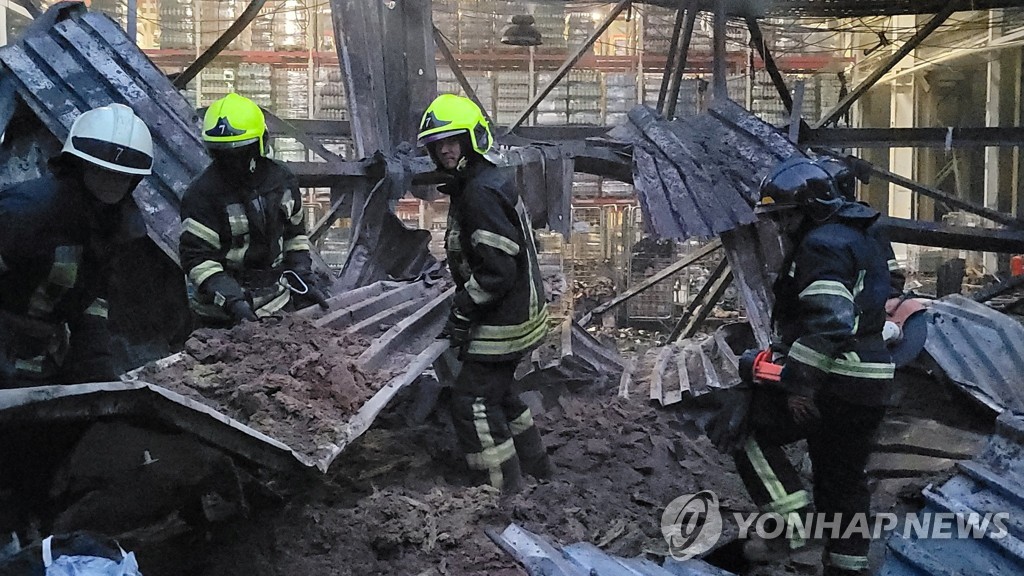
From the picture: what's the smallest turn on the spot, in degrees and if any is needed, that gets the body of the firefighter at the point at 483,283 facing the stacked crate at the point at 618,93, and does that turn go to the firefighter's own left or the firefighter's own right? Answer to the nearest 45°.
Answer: approximately 90° to the firefighter's own right

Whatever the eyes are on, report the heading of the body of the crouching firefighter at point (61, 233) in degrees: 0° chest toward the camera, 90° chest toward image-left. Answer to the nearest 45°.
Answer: approximately 315°

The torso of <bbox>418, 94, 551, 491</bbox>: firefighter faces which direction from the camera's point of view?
to the viewer's left

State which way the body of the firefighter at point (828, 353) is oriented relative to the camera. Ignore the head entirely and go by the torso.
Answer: to the viewer's left

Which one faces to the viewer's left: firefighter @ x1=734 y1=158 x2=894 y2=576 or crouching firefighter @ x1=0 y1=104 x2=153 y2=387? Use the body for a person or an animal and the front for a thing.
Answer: the firefighter

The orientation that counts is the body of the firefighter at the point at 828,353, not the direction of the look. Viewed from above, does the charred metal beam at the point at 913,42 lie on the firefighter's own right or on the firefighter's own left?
on the firefighter's own right

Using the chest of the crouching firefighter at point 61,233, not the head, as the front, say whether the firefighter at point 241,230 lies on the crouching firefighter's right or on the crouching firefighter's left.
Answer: on the crouching firefighter's left

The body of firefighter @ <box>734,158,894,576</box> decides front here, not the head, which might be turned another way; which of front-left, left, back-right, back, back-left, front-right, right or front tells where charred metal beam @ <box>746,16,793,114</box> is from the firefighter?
right
